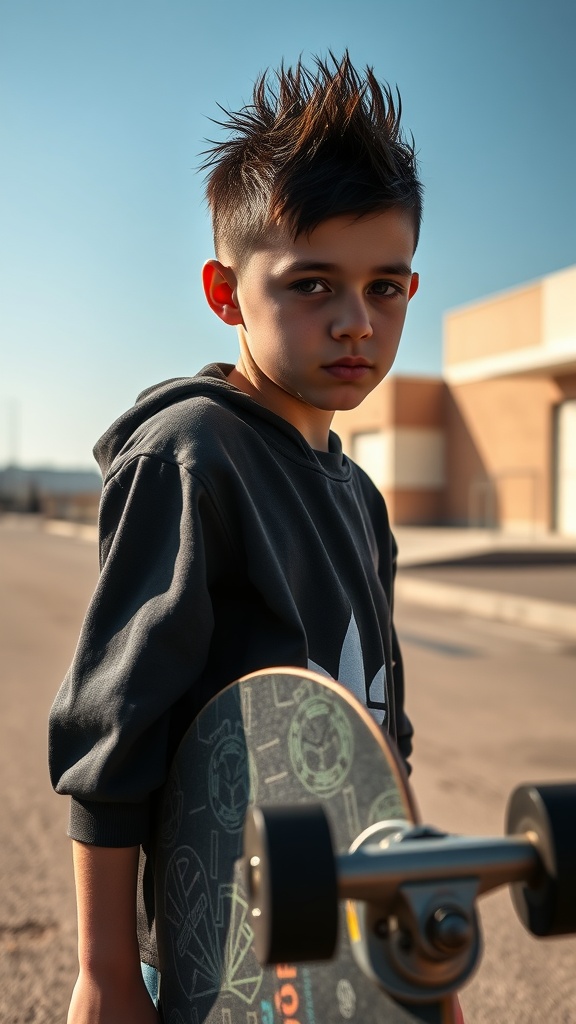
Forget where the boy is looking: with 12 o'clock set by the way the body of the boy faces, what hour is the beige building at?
The beige building is roughly at 8 o'clock from the boy.

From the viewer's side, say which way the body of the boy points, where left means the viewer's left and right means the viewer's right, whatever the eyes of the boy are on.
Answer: facing the viewer and to the right of the viewer
